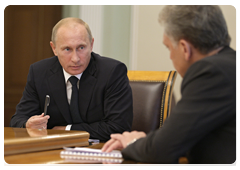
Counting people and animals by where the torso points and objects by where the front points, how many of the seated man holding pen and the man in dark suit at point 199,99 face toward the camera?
1

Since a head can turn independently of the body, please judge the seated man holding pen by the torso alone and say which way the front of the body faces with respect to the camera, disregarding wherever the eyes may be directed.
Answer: toward the camera

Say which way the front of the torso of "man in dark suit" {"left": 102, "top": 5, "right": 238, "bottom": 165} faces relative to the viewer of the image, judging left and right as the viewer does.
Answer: facing away from the viewer and to the left of the viewer

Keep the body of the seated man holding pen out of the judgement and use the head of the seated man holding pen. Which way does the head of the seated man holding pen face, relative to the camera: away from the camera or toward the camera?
toward the camera

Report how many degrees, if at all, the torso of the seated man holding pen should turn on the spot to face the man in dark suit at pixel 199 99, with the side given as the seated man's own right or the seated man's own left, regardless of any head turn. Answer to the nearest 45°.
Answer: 0° — they already face them

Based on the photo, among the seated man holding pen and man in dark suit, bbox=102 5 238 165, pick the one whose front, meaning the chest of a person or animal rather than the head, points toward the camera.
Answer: the seated man holding pen

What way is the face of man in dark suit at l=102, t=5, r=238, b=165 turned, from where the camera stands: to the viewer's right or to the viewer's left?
to the viewer's left

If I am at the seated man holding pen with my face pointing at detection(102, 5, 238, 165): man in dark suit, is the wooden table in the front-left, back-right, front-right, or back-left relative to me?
front-right

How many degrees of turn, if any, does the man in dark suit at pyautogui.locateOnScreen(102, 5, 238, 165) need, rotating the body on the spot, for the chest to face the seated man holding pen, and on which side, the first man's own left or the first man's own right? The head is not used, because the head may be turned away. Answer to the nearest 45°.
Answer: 0° — they already face them

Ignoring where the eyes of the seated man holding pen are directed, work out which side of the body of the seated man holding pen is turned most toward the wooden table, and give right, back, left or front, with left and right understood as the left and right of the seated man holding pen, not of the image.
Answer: front
